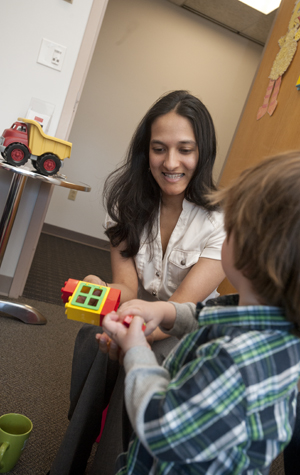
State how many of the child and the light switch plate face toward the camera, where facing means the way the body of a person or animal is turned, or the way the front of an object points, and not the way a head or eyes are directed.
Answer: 1

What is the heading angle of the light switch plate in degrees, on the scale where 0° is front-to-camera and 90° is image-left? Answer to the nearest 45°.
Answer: approximately 0°

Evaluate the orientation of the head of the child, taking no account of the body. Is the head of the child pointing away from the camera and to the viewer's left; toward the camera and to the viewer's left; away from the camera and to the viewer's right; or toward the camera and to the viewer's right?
away from the camera and to the viewer's left

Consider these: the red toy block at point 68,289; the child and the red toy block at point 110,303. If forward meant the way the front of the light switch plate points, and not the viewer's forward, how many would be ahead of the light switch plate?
3

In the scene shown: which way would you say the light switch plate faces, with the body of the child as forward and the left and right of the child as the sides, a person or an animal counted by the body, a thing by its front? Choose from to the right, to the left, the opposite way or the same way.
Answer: the opposite way

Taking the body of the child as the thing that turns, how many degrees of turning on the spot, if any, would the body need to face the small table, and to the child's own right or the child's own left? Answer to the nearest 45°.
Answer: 0° — they already face it

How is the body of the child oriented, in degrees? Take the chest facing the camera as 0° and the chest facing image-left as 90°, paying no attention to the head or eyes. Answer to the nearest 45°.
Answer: approximately 135°

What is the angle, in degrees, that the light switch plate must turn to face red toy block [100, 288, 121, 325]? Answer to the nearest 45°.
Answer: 0° — it already faces it

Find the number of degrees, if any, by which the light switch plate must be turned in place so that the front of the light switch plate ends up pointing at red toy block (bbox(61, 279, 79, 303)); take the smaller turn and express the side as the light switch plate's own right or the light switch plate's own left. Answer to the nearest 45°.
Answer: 0° — it already faces it
